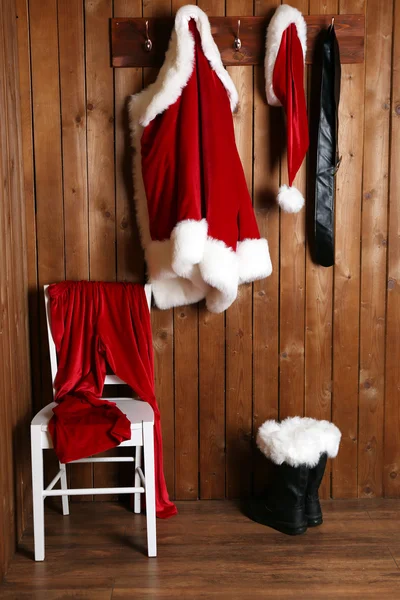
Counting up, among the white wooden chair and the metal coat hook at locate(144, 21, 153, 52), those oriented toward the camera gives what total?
2

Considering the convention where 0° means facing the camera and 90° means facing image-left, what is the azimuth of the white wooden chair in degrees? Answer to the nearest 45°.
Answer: approximately 0°

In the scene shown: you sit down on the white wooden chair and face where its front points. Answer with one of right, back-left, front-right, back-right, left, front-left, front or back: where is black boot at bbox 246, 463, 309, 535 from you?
left

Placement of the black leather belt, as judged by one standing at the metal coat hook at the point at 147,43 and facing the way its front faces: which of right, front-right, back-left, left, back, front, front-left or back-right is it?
left

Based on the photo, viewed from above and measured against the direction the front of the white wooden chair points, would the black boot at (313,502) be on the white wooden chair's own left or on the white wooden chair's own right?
on the white wooden chair's own left

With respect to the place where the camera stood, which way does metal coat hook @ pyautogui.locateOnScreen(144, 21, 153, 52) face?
facing the viewer

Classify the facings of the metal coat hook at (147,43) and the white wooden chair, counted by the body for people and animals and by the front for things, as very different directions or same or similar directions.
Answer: same or similar directions
